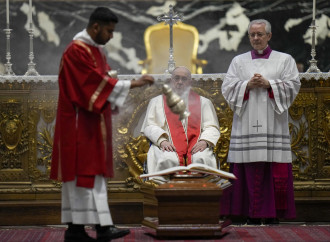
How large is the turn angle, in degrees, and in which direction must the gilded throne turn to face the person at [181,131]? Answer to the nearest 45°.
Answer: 0° — it already faces them

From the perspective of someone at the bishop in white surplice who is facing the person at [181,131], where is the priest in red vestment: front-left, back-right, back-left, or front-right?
front-left

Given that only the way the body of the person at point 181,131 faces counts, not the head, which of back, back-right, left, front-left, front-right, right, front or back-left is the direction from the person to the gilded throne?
back

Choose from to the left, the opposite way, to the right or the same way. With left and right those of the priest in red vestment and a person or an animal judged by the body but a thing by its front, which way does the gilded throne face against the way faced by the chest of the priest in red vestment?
to the right

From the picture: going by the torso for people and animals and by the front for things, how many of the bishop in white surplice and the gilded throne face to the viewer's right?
0

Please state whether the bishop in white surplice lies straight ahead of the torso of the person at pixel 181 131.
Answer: no

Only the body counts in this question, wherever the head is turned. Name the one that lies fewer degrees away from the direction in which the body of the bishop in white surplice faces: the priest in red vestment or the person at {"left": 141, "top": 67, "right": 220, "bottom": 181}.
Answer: the priest in red vestment

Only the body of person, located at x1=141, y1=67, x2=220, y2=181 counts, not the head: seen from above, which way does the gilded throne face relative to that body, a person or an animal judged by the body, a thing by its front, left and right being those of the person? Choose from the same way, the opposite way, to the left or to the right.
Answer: the same way

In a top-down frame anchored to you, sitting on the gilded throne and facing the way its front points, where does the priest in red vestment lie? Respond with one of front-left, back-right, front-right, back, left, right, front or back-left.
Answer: front

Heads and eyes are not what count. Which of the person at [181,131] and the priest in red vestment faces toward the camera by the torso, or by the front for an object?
the person

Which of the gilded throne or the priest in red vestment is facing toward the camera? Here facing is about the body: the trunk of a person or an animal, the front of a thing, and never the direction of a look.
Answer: the gilded throne

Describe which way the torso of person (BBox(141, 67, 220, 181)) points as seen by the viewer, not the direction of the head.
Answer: toward the camera

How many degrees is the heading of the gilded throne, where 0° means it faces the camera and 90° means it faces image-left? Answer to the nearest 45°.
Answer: approximately 0°

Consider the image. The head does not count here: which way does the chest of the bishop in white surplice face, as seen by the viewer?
toward the camera

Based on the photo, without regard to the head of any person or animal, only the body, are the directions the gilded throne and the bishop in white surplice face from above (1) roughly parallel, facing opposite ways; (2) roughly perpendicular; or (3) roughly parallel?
roughly parallel

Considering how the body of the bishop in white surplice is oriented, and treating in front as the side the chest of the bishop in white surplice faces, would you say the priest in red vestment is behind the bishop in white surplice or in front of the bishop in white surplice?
in front

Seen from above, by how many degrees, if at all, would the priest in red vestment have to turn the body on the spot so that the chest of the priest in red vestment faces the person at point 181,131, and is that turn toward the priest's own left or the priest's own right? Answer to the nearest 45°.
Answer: approximately 45° to the priest's own left

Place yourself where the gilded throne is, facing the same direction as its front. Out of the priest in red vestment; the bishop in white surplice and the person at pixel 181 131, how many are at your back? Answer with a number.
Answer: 0

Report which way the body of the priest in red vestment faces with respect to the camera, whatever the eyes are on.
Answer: to the viewer's right
